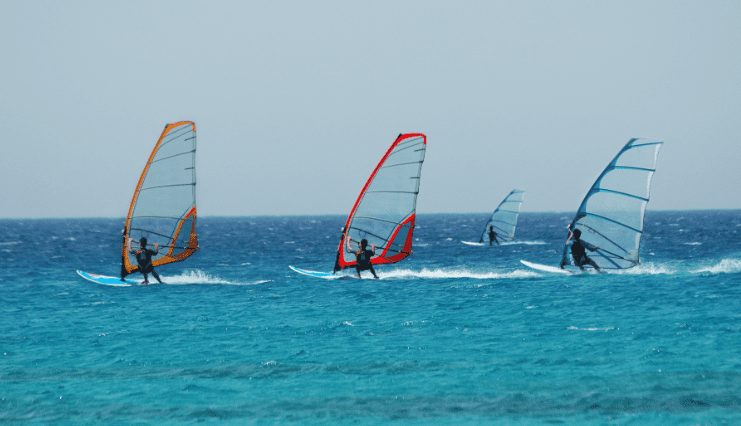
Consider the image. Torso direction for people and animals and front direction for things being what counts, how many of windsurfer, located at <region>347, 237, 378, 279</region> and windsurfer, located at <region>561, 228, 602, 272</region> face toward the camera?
0

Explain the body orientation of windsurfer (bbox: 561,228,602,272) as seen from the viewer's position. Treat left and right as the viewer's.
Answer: facing away from the viewer and to the left of the viewer

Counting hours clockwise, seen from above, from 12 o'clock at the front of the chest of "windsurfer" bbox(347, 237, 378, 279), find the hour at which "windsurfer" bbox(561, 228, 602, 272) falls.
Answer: "windsurfer" bbox(561, 228, 602, 272) is roughly at 3 o'clock from "windsurfer" bbox(347, 237, 378, 279).

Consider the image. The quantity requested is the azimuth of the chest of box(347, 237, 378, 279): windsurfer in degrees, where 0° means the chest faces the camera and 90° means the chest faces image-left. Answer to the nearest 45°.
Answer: approximately 180°

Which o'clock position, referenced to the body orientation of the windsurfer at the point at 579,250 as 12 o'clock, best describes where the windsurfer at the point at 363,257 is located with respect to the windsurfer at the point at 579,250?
the windsurfer at the point at 363,257 is roughly at 10 o'clock from the windsurfer at the point at 579,250.
